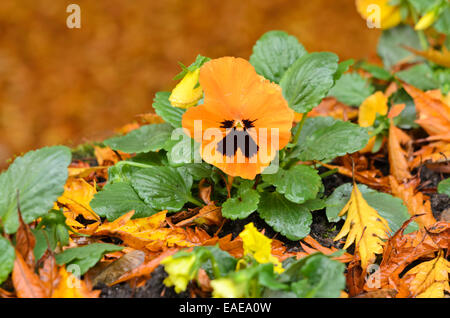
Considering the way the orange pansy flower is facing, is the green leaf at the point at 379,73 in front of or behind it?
behind

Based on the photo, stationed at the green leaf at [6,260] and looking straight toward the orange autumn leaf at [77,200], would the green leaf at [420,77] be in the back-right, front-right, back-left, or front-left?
front-right

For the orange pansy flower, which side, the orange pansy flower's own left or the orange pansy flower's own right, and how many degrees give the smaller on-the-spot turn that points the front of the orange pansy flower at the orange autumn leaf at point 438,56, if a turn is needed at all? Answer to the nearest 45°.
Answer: approximately 135° to the orange pansy flower's own left

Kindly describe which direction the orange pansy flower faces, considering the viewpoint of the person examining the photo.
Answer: facing the viewer

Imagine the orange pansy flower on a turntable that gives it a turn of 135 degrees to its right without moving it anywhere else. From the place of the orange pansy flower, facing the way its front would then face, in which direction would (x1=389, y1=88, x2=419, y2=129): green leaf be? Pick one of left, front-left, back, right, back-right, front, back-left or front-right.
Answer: right
